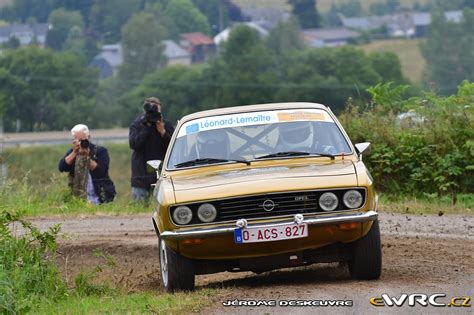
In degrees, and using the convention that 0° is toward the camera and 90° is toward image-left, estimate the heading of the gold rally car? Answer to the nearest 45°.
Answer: approximately 0°

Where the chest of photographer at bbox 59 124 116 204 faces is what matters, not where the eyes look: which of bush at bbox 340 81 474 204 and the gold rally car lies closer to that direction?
the gold rally car

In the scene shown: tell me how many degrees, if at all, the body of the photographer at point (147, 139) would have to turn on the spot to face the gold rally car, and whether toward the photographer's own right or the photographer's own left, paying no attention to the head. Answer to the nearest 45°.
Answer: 0° — they already face it

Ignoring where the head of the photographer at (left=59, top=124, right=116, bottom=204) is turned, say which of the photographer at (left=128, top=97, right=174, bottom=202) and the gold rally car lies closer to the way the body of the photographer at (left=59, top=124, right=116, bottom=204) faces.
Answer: the gold rally car

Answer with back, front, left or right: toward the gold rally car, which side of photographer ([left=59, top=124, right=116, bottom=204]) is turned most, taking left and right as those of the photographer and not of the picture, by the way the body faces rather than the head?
front

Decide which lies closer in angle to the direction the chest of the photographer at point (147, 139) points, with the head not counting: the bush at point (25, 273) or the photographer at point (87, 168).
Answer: the bush

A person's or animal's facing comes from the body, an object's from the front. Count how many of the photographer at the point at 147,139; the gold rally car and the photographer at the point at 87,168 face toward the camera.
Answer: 3

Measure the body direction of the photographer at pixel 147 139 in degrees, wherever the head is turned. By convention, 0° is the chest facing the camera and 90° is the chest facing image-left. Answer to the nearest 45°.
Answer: approximately 0°

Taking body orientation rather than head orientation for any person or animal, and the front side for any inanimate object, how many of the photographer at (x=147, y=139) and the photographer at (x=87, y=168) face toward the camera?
2

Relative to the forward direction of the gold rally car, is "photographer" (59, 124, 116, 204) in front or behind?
behind
